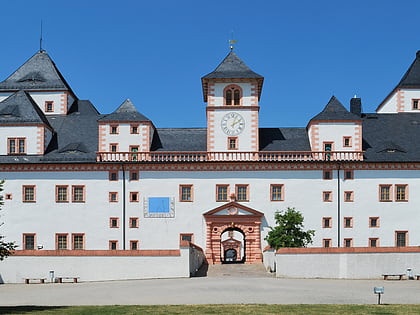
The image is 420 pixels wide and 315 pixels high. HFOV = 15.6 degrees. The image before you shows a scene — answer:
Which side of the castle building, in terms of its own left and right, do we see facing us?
front

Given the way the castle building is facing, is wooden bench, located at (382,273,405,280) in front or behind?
in front

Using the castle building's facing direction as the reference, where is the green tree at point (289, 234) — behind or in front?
in front
